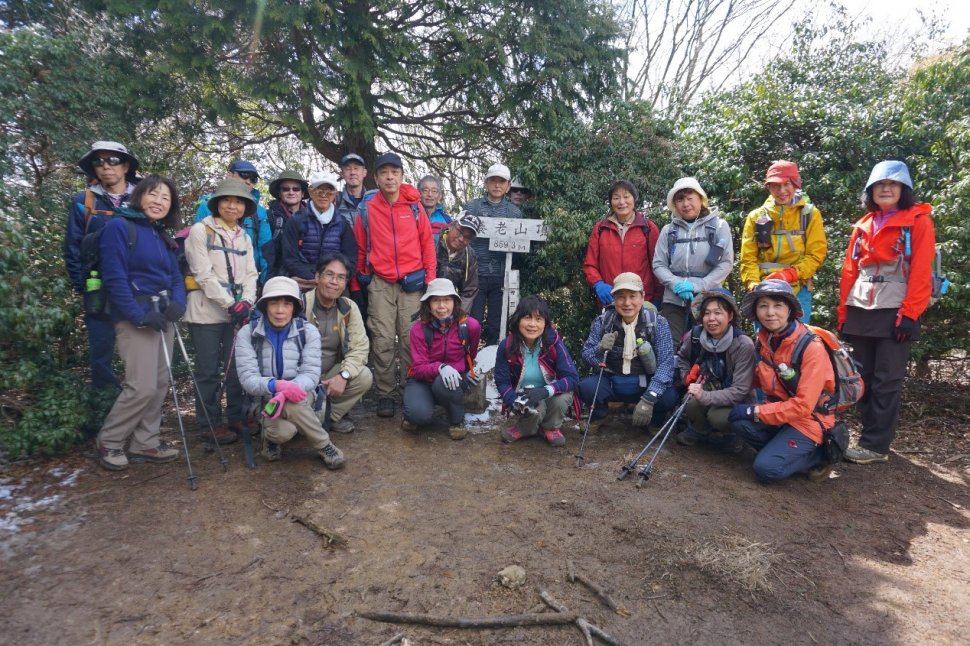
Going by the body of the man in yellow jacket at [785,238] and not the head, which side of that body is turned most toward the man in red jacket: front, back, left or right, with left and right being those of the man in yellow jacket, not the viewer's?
right

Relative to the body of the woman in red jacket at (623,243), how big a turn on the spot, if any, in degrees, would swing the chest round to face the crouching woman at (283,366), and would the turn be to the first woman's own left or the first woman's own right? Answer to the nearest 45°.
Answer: approximately 45° to the first woman's own right

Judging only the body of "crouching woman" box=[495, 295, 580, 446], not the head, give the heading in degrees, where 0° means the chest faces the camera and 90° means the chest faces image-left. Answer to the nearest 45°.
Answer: approximately 0°

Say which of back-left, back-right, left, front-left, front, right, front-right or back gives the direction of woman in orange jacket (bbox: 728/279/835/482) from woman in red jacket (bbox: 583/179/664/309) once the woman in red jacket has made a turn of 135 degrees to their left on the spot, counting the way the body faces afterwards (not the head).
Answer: right

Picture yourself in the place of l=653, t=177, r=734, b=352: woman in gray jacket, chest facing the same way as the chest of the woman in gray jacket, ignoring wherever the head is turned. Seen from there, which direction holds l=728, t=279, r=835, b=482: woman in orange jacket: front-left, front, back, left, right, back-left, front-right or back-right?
front-left

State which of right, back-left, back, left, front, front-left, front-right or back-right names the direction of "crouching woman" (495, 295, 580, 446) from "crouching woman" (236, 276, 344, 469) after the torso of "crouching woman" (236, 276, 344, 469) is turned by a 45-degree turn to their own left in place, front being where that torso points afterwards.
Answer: front-left

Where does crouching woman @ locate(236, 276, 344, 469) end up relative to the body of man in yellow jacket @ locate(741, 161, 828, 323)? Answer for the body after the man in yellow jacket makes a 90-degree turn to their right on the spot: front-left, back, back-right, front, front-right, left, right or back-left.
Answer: front-left

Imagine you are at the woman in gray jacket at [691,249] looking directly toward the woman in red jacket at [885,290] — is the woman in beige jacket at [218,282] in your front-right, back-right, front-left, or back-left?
back-right

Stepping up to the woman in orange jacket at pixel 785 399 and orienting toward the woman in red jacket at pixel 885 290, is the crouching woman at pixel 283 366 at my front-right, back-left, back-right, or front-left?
back-left

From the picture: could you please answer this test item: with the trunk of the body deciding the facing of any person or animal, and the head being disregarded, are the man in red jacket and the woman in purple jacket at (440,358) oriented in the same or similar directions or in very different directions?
same or similar directions

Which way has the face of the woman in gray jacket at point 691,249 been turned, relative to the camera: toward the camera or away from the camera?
toward the camera

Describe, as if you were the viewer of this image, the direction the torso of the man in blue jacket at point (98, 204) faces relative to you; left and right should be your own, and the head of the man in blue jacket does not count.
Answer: facing the viewer

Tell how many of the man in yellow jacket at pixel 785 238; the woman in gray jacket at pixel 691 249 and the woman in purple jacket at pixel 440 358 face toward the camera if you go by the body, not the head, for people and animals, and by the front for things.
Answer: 3

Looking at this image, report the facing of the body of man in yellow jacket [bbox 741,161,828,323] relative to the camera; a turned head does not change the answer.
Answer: toward the camera
